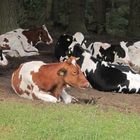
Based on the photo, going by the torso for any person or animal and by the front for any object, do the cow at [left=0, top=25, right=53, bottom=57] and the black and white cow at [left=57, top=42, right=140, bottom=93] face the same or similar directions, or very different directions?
very different directions

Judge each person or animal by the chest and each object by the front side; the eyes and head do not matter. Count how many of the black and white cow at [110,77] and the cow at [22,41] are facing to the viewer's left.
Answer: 1

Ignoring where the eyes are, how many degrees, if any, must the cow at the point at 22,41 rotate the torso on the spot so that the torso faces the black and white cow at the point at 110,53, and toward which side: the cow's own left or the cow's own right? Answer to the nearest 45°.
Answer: approximately 45° to the cow's own right

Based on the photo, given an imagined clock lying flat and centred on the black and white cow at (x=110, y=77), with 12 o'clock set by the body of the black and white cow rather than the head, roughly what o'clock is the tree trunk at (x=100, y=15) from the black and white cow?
The tree trunk is roughly at 3 o'clock from the black and white cow.

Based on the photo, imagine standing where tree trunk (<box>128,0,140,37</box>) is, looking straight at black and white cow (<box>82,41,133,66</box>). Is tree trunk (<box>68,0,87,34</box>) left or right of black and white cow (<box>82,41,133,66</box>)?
right

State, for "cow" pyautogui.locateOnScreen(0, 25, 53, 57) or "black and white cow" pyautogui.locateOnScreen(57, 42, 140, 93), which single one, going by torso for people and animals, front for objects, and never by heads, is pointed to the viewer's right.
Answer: the cow

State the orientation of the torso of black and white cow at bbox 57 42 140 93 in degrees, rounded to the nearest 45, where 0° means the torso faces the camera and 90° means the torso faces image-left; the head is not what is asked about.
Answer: approximately 90°

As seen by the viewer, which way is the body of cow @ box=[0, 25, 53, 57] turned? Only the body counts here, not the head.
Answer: to the viewer's right

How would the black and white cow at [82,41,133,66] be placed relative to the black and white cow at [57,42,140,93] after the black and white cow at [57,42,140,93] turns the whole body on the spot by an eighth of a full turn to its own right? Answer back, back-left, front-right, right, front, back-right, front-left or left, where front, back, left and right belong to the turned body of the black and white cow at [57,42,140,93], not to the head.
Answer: front-right

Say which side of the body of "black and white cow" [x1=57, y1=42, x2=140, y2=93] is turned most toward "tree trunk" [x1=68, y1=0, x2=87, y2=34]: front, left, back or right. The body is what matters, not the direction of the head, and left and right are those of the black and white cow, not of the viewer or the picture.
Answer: right

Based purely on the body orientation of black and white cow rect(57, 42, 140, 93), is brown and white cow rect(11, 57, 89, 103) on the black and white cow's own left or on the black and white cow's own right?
on the black and white cow's own left

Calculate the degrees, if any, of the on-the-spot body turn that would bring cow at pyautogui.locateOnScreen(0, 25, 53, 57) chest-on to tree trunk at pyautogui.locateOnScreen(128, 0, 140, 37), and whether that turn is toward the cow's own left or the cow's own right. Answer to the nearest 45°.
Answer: approximately 45° to the cow's own left
